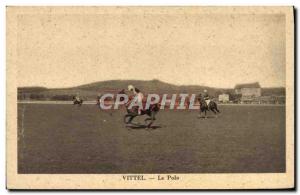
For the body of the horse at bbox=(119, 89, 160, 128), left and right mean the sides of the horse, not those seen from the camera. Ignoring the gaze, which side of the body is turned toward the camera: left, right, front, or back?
left

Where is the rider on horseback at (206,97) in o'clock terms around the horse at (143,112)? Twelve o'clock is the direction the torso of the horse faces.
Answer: The rider on horseback is roughly at 4 o'clock from the horse.

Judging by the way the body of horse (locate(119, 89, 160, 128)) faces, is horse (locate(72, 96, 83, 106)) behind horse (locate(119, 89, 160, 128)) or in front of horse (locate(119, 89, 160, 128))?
in front
